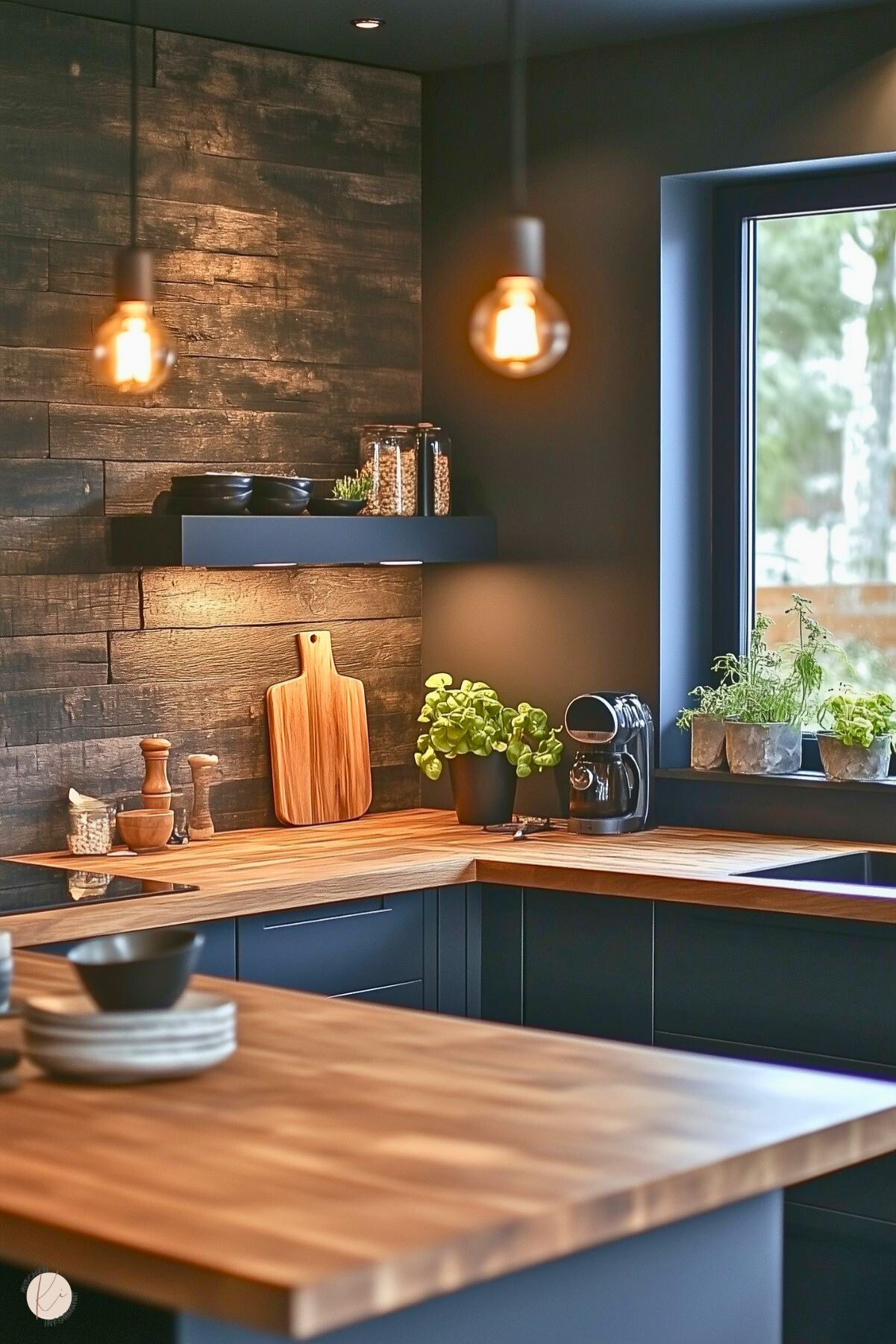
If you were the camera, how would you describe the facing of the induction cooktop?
facing the viewer and to the right of the viewer

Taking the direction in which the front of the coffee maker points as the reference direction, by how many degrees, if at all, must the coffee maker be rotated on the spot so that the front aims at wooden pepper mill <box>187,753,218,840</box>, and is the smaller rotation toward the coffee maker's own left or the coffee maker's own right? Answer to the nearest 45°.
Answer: approximately 45° to the coffee maker's own right

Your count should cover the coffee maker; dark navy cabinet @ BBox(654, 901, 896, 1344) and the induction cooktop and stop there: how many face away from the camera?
0

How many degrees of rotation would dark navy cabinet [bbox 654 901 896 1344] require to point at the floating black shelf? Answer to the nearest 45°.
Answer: approximately 90° to its right

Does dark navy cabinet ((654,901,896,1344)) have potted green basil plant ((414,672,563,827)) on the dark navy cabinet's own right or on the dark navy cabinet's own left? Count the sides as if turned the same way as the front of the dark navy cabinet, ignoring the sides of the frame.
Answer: on the dark navy cabinet's own right

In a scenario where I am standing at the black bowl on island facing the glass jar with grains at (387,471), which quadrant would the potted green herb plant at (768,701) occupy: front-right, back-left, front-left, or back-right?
front-right

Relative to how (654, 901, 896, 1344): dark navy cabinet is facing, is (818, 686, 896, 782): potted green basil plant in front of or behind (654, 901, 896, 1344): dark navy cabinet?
behind

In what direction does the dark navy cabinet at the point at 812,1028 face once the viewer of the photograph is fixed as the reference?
facing the viewer and to the left of the viewer

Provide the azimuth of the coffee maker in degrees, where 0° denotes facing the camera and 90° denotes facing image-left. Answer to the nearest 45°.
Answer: approximately 45°

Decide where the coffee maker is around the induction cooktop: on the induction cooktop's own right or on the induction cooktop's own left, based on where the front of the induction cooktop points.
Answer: on the induction cooktop's own left

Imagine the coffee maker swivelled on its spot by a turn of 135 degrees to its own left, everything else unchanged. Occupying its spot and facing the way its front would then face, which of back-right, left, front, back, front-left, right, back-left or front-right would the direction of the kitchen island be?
right

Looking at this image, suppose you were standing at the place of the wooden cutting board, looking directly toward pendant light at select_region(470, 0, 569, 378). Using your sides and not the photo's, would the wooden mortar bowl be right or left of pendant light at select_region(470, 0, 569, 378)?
right

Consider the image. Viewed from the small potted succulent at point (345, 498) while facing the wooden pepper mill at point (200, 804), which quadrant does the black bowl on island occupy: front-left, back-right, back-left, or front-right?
front-left

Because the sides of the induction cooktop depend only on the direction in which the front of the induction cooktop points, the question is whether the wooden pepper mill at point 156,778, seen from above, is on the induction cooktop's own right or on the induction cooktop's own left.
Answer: on the induction cooktop's own left
